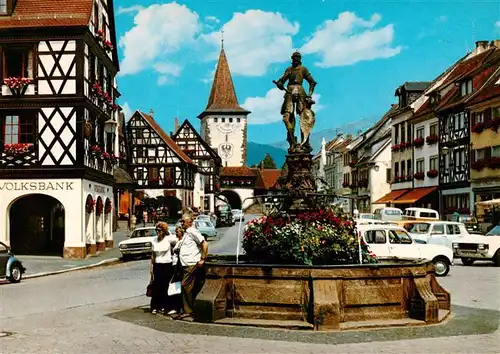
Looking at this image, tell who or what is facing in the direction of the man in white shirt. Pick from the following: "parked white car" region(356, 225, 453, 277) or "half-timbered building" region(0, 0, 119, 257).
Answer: the half-timbered building

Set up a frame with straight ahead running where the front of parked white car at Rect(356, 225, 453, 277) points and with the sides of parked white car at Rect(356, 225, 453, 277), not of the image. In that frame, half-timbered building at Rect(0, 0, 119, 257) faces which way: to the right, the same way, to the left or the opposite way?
to the right

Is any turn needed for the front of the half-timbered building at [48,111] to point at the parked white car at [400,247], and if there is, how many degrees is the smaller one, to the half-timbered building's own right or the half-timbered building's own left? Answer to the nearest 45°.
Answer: approximately 45° to the half-timbered building's own left

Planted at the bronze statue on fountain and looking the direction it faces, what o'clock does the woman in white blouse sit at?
The woman in white blouse is roughly at 1 o'clock from the bronze statue on fountain.

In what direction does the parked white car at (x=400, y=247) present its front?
to the viewer's right

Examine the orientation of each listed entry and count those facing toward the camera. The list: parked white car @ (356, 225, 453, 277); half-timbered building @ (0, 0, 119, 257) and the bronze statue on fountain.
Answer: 2
